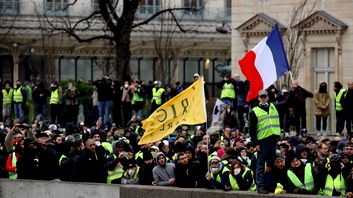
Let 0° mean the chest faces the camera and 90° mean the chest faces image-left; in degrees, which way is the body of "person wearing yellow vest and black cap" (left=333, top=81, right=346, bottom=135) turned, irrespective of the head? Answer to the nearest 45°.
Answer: approximately 45°

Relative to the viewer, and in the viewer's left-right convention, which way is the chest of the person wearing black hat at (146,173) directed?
facing the viewer and to the right of the viewer

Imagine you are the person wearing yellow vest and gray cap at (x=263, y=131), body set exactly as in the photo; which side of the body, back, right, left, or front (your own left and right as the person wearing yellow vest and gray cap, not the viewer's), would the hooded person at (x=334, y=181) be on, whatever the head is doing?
left

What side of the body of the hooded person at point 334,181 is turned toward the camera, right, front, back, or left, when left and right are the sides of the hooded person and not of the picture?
front

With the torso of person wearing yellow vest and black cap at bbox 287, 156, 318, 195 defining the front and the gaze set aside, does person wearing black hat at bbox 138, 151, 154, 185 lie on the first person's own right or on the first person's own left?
on the first person's own right

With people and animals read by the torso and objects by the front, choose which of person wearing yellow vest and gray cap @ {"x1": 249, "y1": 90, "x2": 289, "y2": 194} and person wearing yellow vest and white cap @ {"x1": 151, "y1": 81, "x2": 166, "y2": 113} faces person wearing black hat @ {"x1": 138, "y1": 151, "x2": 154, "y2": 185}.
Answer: person wearing yellow vest and white cap @ {"x1": 151, "y1": 81, "x2": 166, "y2": 113}

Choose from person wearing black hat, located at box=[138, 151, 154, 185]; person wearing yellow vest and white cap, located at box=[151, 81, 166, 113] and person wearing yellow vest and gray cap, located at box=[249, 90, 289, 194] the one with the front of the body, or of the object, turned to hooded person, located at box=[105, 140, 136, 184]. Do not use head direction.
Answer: person wearing yellow vest and white cap, located at box=[151, 81, 166, 113]
